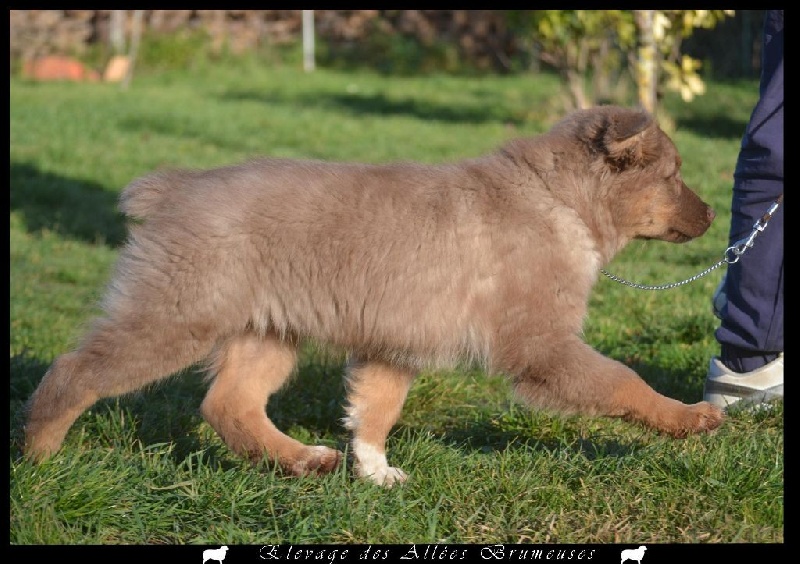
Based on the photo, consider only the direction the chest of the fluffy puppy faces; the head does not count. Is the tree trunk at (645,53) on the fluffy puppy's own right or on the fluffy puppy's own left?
on the fluffy puppy's own left

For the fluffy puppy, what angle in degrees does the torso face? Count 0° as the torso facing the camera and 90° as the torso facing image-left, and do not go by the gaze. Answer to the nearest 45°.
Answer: approximately 270°
